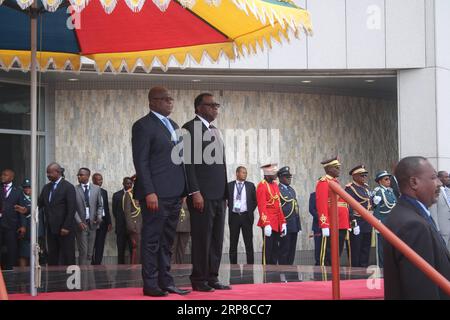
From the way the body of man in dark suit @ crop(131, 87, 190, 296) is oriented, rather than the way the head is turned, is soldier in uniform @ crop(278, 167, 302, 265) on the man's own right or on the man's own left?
on the man's own left

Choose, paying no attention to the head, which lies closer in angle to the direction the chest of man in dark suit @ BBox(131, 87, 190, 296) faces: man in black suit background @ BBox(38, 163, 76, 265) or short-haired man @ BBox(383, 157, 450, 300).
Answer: the short-haired man

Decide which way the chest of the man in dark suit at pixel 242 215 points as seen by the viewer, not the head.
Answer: toward the camera

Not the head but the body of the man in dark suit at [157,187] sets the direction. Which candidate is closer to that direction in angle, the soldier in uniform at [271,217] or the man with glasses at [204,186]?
the man with glasses

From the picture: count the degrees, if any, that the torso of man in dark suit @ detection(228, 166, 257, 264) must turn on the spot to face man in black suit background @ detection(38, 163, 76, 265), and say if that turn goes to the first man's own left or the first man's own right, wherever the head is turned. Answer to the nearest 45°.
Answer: approximately 45° to the first man's own right

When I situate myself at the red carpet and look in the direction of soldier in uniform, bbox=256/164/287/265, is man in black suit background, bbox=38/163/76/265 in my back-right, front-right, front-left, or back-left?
front-left

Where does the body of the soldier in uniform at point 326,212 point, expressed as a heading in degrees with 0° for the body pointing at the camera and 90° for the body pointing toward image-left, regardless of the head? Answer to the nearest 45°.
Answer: approximately 315°

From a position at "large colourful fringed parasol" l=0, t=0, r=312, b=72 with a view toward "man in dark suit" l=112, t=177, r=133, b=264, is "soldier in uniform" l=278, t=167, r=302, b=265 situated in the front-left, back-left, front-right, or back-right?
front-right

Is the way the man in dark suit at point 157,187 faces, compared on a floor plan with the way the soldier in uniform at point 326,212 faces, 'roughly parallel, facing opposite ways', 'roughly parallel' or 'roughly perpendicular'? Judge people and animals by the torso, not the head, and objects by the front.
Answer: roughly parallel

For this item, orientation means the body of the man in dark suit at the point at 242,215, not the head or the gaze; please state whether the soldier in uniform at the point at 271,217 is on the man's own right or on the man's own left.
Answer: on the man's own left
